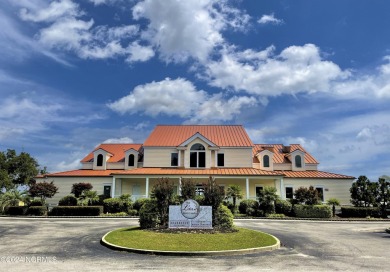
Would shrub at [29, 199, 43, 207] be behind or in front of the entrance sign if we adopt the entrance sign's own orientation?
behind

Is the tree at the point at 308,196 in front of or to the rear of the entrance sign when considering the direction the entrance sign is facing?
to the rear

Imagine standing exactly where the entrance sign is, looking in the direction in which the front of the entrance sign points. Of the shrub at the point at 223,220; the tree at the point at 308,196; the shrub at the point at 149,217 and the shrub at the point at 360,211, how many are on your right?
1

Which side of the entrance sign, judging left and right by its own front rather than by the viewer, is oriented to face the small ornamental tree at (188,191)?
back

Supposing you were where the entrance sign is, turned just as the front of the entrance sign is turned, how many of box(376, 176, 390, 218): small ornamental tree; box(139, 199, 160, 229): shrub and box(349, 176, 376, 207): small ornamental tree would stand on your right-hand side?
1

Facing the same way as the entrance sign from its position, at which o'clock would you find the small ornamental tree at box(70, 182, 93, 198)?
The small ornamental tree is roughly at 5 o'clock from the entrance sign.

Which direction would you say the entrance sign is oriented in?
toward the camera

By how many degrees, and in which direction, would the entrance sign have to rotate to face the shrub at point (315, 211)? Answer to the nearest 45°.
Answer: approximately 135° to its left

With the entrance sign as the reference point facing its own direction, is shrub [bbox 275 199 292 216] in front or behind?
behind

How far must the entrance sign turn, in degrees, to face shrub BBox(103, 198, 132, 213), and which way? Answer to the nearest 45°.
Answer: approximately 135° to its right

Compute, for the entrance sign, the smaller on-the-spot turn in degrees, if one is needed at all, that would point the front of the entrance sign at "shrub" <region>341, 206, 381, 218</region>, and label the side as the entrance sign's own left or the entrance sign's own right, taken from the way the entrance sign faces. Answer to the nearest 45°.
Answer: approximately 135° to the entrance sign's own left

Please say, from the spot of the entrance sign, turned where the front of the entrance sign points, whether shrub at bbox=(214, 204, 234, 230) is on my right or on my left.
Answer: on my left
